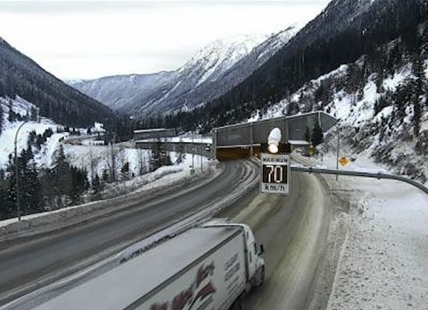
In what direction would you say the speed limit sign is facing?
toward the camera

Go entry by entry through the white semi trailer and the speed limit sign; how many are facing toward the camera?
1

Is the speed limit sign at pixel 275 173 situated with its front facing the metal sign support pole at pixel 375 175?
no

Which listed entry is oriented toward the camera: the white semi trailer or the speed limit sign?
the speed limit sign
